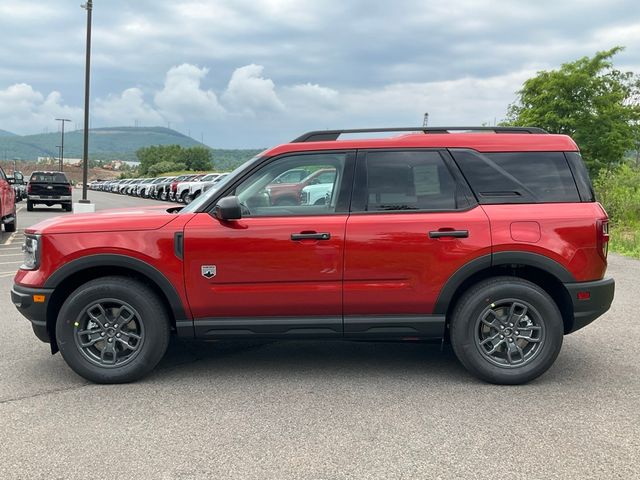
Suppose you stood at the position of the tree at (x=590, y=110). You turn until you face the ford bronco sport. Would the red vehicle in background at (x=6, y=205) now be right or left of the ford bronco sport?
right

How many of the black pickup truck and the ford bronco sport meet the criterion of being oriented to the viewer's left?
1

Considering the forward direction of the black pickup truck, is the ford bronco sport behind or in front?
behind

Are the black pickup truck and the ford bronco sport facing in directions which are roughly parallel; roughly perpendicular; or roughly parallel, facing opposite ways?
roughly perpendicular

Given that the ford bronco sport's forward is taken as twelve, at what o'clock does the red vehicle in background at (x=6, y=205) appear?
The red vehicle in background is roughly at 2 o'clock from the ford bronco sport.

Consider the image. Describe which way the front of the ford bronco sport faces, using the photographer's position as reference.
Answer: facing to the left of the viewer

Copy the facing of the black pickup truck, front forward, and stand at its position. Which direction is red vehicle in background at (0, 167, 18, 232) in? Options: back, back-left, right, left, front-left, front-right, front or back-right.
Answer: back

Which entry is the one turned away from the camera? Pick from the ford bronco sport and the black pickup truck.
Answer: the black pickup truck

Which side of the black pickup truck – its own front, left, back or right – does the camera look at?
back
